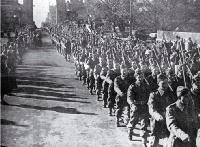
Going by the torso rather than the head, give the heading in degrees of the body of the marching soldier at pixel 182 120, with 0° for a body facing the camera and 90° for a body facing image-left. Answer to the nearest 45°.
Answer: approximately 315°

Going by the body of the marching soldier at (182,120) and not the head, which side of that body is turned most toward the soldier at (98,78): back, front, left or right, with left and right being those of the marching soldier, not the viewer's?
back

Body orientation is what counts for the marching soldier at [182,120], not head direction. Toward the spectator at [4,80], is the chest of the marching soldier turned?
no

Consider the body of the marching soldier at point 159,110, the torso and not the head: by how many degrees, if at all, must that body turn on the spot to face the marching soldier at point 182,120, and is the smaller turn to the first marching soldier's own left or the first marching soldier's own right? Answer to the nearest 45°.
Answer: approximately 45° to the first marching soldier's own left

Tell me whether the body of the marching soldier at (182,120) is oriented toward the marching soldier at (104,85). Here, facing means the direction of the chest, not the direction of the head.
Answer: no

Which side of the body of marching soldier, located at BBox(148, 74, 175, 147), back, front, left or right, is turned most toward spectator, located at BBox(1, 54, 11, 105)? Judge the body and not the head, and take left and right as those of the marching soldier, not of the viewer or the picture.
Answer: right

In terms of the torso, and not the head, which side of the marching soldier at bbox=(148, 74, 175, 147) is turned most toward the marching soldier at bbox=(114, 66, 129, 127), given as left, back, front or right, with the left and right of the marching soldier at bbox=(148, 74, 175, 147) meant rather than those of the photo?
right

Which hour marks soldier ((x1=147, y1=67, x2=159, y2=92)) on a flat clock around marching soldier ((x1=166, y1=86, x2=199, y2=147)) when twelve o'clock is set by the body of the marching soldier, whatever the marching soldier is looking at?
The soldier is roughly at 7 o'clock from the marching soldier.
